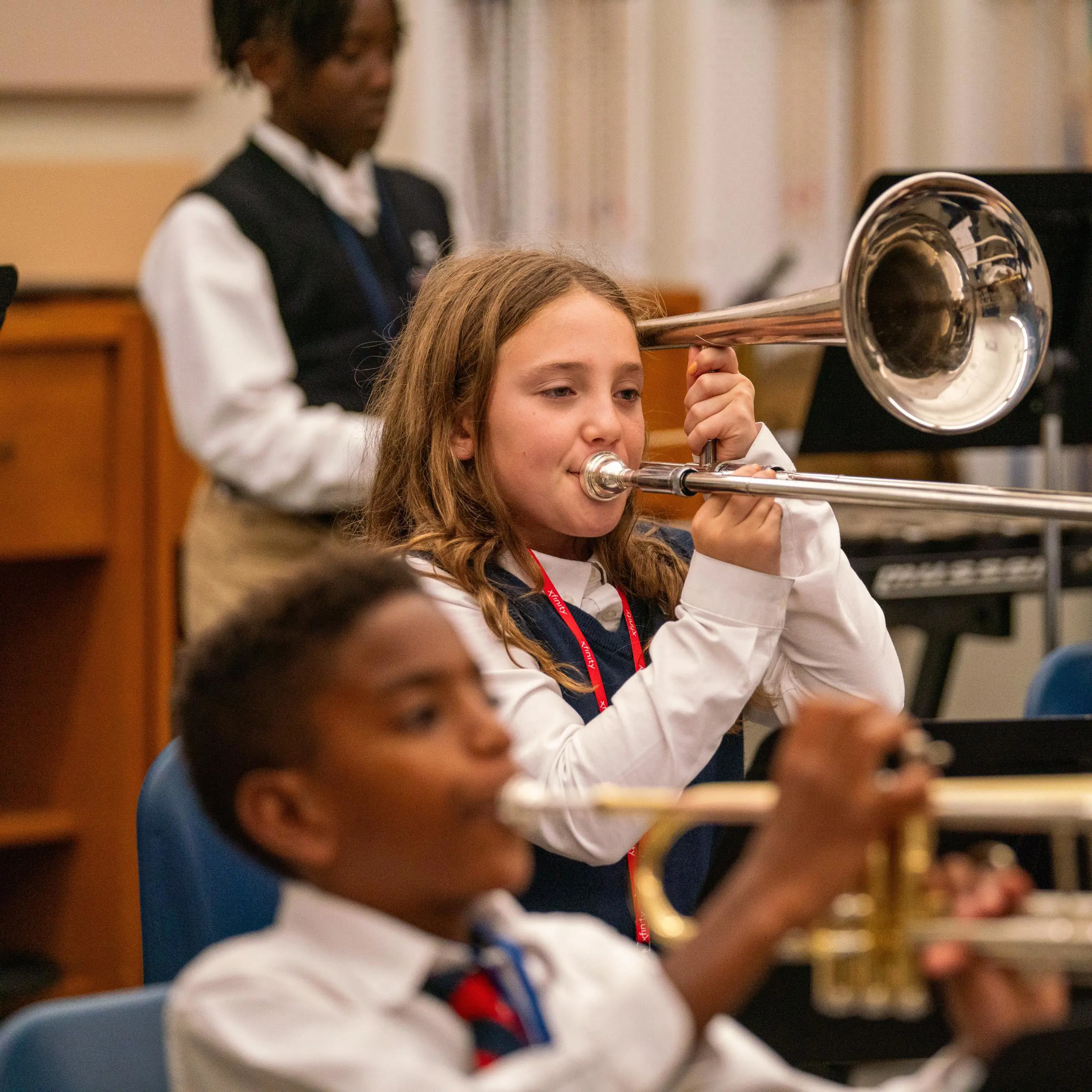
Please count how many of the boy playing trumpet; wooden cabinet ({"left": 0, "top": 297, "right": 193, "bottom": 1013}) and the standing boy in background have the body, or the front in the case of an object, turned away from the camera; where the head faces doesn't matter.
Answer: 0

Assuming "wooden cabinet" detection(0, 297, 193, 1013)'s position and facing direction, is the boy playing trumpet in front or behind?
in front

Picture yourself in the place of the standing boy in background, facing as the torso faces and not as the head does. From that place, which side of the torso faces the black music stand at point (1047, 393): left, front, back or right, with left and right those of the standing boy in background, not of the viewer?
front

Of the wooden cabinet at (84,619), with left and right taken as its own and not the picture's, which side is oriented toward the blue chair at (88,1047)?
front

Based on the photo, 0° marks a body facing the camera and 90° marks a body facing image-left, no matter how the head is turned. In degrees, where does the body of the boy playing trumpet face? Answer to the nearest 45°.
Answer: approximately 315°

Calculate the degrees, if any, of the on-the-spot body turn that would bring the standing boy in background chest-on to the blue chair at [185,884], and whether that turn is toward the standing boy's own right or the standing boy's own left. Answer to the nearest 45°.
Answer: approximately 45° to the standing boy's own right

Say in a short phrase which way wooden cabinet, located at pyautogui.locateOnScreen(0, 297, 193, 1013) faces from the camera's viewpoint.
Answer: facing the viewer

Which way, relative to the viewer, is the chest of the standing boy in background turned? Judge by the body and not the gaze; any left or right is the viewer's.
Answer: facing the viewer and to the right of the viewer

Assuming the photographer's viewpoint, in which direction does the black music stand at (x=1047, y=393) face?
facing away from the viewer

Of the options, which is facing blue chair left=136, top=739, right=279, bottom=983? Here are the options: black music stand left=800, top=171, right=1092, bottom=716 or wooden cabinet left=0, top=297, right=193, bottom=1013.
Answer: the wooden cabinet

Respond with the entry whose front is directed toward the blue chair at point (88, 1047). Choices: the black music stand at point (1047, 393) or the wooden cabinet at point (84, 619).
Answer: the wooden cabinet
